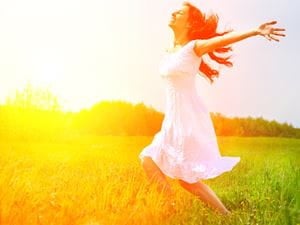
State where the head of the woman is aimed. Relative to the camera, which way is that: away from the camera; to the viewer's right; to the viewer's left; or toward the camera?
to the viewer's left

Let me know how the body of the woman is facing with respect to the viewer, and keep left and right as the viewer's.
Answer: facing to the left of the viewer
